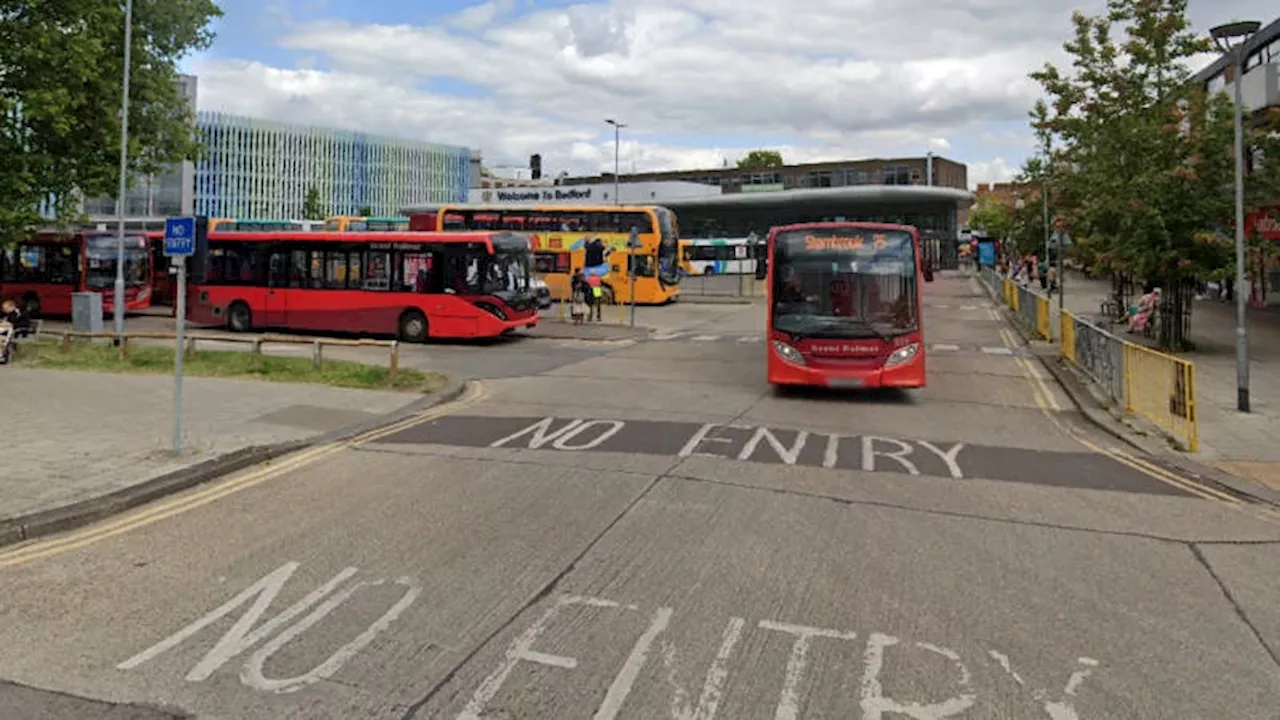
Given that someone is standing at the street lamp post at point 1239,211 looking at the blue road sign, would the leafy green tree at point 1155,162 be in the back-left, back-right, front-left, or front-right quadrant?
back-right

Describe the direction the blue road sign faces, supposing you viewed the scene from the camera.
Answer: facing the viewer

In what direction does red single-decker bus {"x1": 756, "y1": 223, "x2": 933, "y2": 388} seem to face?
toward the camera

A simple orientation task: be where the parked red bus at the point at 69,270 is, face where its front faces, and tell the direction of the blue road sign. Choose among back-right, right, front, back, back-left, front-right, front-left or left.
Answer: front-right

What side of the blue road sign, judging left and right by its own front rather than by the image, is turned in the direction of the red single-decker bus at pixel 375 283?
back

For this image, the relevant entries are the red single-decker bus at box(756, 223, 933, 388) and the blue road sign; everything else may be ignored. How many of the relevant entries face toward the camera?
2

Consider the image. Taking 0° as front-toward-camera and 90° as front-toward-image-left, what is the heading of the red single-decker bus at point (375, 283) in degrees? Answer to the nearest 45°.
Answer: approximately 315°

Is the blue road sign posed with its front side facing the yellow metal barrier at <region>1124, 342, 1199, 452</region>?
no
